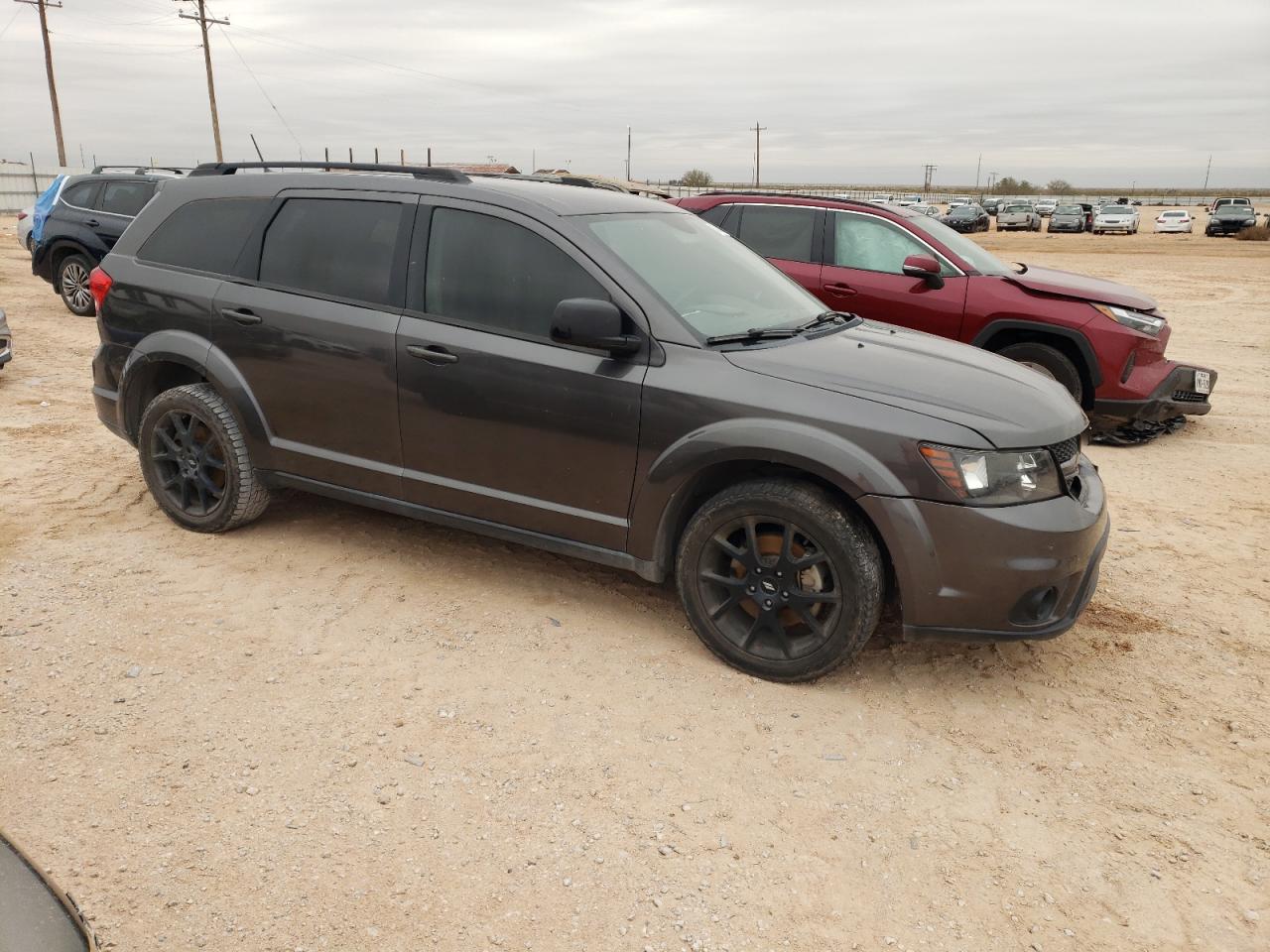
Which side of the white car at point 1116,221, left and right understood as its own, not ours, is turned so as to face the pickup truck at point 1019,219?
right

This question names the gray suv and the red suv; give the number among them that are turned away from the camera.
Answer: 0

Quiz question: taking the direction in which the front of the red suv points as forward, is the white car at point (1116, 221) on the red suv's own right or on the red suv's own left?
on the red suv's own left

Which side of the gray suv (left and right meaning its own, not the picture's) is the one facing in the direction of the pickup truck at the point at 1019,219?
left

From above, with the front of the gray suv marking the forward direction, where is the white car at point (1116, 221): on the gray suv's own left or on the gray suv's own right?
on the gray suv's own left

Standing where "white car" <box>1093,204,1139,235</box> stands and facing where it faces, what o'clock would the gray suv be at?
The gray suv is roughly at 12 o'clock from the white car.

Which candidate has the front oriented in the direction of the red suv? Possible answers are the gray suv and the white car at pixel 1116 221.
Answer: the white car

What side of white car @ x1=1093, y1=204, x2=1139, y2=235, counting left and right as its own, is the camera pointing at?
front

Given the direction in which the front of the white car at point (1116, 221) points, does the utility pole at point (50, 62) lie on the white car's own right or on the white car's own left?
on the white car's own right

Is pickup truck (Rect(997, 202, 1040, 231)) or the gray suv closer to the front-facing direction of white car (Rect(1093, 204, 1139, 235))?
the gray suv

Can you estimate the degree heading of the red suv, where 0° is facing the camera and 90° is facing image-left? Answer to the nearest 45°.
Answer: approximately 315°

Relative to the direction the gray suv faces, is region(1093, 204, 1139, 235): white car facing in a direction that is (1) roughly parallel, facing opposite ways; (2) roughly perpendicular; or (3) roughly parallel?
roughly perpendicular

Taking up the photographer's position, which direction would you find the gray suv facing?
facing the viewer and to the right of the viewer

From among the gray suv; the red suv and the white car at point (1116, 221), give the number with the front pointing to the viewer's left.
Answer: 0

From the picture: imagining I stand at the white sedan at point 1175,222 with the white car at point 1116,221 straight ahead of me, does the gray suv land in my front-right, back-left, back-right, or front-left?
front-left

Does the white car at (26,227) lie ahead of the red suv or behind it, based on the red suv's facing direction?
behind
